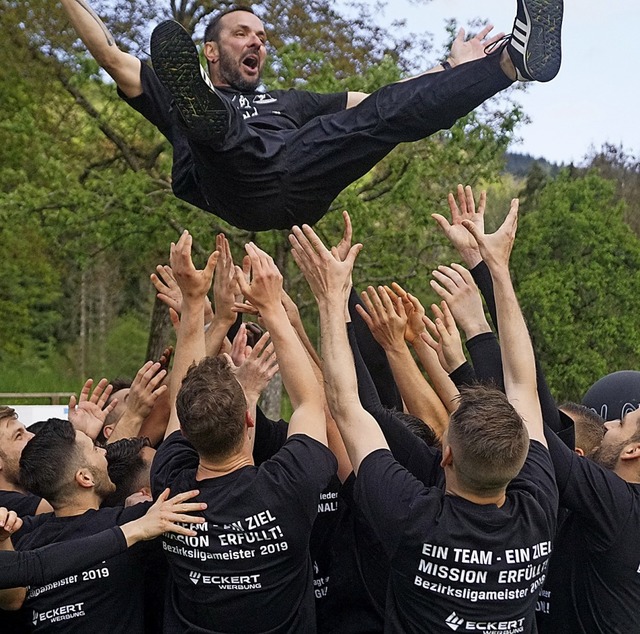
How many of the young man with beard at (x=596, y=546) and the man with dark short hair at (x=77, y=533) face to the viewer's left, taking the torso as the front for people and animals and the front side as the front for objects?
1

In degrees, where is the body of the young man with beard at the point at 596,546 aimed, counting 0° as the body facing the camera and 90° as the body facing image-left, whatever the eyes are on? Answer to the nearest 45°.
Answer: approximately 90°

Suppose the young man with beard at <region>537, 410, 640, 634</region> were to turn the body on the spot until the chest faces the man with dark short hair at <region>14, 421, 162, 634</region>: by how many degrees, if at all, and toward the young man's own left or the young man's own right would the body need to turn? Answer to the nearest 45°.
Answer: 0° — they already face them

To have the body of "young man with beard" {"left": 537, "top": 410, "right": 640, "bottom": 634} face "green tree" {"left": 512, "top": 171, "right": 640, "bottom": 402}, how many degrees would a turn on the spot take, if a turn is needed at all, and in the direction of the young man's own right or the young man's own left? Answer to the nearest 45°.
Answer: approximately 90° to the young man's own right

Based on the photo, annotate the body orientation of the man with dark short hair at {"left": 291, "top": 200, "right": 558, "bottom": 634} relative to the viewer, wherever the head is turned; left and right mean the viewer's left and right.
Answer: facing away from the viewer and to the left of the viewer

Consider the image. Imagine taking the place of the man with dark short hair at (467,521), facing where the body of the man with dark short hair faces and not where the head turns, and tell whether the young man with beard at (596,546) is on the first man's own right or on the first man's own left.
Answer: on the first man's own right

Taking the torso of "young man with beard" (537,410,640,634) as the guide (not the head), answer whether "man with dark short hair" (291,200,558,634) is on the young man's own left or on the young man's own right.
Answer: on the young man's own left
